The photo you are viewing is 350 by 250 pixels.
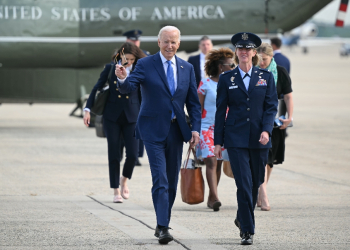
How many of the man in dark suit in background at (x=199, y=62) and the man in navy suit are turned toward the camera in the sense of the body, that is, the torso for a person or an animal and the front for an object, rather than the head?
2

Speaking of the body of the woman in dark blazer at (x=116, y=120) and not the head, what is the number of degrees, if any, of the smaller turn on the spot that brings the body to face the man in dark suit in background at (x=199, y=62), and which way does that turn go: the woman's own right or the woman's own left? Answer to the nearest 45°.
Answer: approximately 135° to the woman's own left

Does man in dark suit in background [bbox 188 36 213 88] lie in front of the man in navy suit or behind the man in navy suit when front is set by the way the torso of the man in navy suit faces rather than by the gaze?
behind

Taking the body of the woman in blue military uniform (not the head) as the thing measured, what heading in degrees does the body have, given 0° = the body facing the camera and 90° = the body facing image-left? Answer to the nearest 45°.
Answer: approximately 0°

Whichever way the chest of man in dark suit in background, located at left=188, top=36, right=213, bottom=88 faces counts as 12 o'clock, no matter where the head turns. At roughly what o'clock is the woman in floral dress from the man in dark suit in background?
The woman in floral dress is roughly at 12 o'clock from the man in dark suit in background.

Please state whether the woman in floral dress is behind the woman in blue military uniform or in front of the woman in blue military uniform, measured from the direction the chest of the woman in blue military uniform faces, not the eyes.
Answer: behind

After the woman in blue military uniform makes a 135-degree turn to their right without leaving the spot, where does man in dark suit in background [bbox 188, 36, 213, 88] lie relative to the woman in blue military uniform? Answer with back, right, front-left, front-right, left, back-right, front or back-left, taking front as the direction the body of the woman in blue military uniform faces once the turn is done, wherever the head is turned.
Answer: front-right
